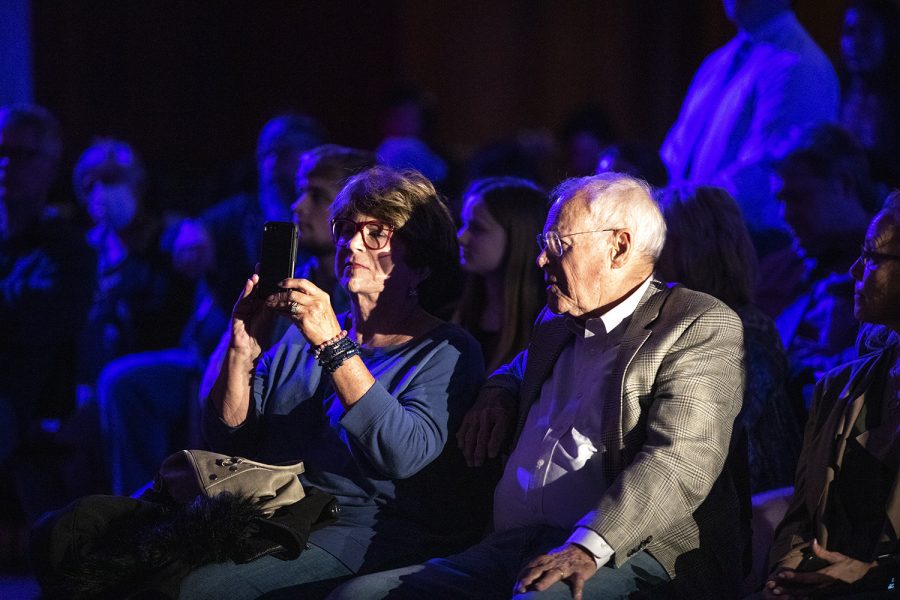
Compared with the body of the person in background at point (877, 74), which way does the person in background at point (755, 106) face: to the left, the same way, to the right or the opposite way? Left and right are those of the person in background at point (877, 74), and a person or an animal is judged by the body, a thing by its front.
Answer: the same way

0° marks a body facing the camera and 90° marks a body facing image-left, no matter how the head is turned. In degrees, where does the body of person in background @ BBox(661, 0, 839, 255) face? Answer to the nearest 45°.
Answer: approximately 45°

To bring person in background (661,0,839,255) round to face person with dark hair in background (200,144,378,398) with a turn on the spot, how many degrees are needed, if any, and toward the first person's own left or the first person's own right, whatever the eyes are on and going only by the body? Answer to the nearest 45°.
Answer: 0° — they already face them

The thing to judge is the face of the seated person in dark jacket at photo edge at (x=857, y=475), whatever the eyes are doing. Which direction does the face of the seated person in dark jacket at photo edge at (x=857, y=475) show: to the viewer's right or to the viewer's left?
to the viewer's left

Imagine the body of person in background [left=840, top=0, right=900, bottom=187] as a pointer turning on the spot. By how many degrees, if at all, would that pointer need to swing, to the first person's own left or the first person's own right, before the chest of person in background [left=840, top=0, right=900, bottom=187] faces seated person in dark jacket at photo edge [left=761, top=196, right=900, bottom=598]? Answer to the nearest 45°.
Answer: approximately 45° to the first person's own left

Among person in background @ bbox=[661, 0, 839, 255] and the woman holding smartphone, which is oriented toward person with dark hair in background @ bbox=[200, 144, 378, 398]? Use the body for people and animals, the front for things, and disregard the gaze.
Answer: the person in background

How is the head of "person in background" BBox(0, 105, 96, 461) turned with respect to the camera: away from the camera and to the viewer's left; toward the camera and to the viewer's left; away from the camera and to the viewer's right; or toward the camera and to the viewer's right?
toward the camera and to the viewer's left

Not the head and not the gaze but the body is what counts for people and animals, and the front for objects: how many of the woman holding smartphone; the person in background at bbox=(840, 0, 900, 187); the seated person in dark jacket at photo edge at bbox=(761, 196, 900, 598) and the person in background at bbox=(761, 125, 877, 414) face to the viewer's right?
0

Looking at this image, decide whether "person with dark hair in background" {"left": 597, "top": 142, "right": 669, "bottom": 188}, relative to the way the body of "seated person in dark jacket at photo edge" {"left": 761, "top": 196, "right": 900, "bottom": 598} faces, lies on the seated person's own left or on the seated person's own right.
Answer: on the seated person's own right

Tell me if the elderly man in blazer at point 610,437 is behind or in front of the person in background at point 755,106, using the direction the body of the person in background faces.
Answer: in front

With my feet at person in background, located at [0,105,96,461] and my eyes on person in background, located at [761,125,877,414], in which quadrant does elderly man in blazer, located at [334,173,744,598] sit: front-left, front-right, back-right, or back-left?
front-right

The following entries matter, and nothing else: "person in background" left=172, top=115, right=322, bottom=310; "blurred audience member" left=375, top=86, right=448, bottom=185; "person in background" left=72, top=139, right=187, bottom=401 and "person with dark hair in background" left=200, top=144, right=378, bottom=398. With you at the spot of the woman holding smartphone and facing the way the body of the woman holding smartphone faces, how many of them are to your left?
0

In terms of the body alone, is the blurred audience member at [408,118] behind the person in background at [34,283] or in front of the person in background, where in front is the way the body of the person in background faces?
behind

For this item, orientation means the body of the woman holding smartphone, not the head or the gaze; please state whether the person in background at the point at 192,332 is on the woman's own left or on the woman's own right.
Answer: on the woman's own right

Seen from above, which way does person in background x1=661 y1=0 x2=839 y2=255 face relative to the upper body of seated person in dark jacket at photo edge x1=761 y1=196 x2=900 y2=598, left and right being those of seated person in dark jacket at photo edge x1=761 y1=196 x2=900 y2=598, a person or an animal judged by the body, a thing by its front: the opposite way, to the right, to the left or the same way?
the same way

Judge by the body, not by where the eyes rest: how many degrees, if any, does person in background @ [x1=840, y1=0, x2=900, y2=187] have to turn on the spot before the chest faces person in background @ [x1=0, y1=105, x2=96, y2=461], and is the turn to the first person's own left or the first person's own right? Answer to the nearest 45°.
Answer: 0° — they already face them

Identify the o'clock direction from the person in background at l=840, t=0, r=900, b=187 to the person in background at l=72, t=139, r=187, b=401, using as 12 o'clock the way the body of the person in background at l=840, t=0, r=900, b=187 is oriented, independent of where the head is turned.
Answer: the person in background at l=72, t=139, r=187, b=401 is roughly at 1 o'clock from the person in background at l=840, t=0, r=900, b=187.
